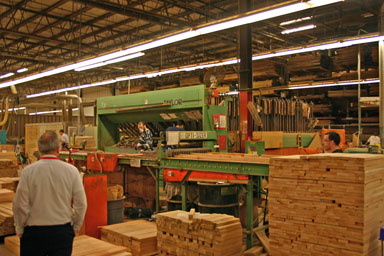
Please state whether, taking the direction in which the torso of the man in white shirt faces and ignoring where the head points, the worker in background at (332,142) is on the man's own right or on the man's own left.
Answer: on the man's own right

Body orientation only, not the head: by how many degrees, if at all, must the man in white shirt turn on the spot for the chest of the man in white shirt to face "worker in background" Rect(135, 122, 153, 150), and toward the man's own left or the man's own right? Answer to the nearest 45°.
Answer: approximately 45° to the man's own right

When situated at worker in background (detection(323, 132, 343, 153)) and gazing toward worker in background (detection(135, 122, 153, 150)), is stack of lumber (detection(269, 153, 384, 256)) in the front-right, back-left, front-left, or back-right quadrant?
back-left

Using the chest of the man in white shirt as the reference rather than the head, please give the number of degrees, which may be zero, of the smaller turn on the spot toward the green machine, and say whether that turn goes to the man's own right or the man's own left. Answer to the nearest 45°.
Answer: approximately 45° to the man's own right

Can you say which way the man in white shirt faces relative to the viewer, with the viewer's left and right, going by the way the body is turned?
facing away from the viewer

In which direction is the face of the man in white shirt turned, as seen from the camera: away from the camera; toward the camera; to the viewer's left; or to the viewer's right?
away from the camera

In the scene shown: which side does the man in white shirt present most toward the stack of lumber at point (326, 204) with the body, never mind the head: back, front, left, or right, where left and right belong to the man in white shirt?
right
